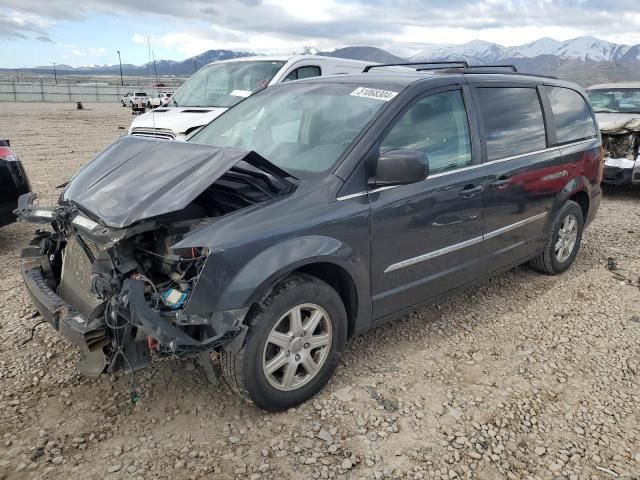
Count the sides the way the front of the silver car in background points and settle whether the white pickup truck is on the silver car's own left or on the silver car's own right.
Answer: on the silver car's own right

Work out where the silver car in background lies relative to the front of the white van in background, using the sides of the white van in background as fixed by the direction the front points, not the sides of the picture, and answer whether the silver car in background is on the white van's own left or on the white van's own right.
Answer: on the white van's own left

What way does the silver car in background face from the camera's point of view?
toward the camera

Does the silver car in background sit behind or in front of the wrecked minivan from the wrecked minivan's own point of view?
behind

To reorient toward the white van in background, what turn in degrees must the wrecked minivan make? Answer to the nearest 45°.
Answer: approximately 135° to its right

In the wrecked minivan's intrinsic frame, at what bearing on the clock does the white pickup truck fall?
The white pickup truck is roughly at 4 o'clock from the wrecked minivan.

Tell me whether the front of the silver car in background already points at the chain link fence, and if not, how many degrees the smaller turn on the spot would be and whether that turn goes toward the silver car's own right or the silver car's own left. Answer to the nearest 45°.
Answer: approximately 135° to the silver car's own right
